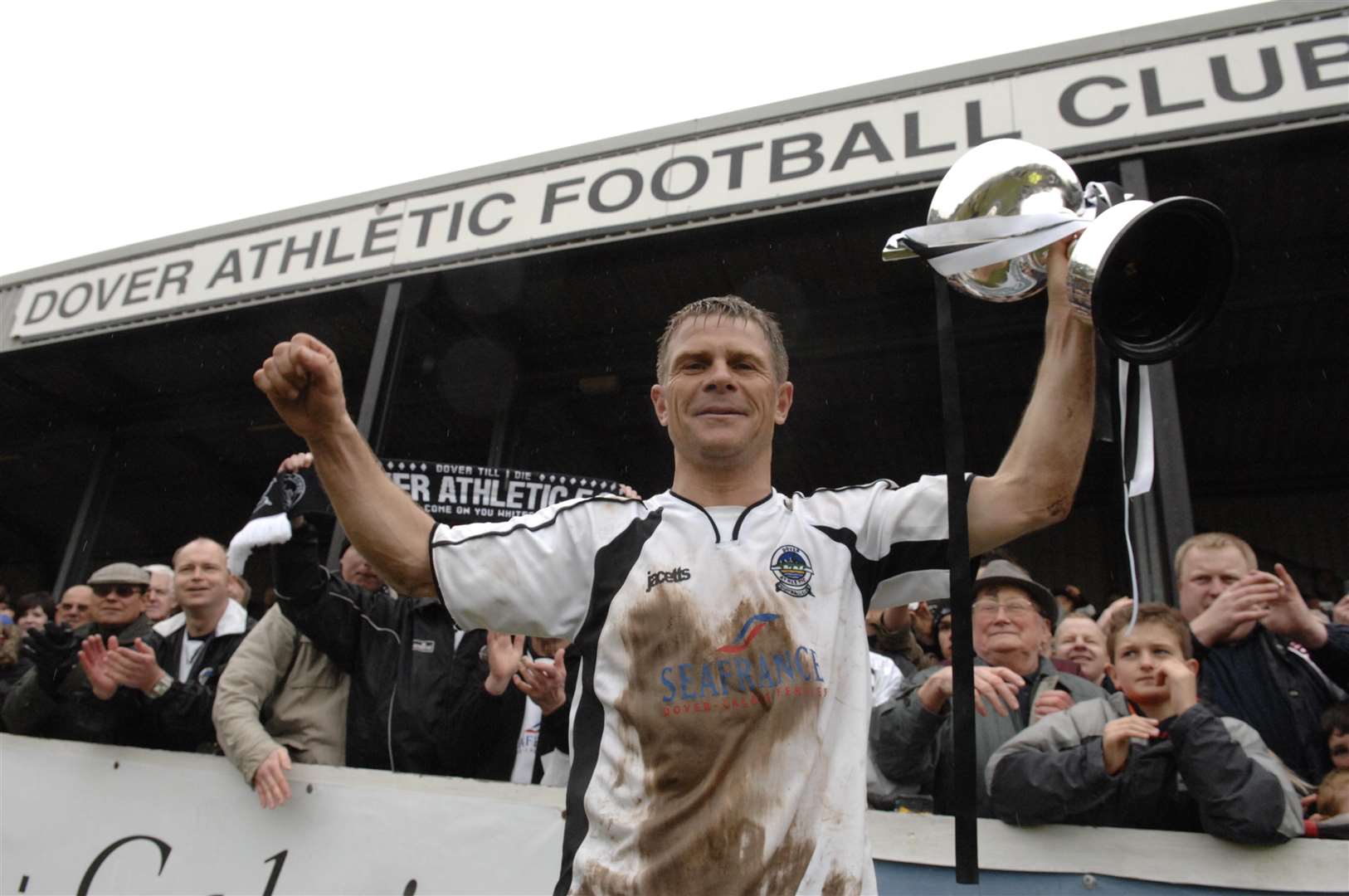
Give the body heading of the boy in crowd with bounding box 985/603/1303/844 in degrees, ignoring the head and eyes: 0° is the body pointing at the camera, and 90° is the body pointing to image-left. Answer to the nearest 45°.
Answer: approximately 0°

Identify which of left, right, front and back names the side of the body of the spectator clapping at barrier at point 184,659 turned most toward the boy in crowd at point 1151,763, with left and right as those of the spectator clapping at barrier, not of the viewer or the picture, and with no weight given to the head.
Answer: left

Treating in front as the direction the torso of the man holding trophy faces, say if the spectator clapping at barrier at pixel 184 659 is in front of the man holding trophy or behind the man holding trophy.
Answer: behind

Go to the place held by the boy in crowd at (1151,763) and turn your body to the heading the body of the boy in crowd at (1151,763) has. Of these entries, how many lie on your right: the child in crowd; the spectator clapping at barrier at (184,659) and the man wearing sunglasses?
2

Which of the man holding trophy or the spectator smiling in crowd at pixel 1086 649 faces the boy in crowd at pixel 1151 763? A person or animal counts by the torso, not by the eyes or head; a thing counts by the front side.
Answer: the spectator smiling in crowd

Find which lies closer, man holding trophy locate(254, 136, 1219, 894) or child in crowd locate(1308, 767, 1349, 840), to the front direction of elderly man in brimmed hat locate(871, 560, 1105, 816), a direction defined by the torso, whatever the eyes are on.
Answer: the man holding trophy

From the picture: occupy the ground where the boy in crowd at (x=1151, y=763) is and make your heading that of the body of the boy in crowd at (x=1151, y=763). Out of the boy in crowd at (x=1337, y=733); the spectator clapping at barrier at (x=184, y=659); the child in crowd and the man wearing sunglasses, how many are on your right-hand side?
2

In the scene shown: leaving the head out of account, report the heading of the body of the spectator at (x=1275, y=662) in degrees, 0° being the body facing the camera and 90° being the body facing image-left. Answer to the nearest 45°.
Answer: approximately 0°

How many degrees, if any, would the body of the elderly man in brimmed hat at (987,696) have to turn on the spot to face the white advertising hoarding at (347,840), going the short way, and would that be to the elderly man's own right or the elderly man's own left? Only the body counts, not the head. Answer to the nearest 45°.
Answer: approximately 90° to the elderly man's own right
